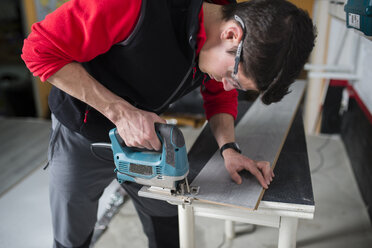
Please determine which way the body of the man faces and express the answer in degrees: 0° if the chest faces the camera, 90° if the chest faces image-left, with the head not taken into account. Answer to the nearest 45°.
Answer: approximately 315°

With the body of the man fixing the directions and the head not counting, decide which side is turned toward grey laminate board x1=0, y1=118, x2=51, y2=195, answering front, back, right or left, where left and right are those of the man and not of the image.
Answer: back
